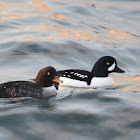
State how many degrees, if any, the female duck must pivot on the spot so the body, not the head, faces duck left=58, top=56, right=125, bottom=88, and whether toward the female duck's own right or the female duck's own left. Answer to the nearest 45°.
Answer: approximately 45° to the female duck's own left

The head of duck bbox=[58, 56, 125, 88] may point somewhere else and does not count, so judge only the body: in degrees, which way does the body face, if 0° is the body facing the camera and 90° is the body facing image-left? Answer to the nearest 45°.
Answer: approximately 270°

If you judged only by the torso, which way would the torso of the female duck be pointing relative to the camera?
to the viewer's right

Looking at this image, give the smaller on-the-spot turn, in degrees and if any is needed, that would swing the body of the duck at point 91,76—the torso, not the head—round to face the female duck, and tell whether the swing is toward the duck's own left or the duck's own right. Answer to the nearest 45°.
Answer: approximately 135° to the duck's own right

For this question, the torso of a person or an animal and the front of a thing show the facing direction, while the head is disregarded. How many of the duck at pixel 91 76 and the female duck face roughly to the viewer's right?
2
